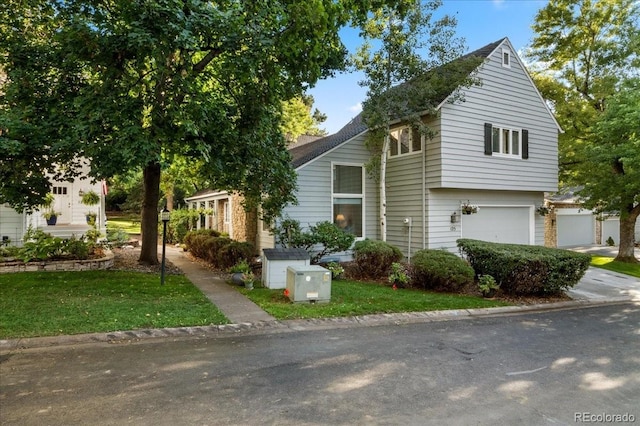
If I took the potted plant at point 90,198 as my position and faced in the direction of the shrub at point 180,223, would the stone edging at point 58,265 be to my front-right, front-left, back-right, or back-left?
back-right

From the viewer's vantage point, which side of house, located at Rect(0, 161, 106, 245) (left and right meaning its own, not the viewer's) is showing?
front

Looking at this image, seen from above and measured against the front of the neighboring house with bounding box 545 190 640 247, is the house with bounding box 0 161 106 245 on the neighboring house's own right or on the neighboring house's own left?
on the neighboring house's own right

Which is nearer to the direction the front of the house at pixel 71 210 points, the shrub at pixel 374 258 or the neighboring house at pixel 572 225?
the shrub

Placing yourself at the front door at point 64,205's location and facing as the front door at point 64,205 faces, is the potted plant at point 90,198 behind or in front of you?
in front

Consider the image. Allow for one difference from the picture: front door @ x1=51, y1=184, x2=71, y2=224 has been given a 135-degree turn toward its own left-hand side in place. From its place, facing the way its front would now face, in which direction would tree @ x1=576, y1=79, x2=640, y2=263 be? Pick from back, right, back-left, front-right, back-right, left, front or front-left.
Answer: right

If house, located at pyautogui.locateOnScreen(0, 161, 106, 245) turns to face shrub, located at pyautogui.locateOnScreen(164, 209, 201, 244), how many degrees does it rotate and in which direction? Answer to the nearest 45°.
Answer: approximately 90° to its left

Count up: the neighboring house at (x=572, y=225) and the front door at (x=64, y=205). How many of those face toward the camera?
2

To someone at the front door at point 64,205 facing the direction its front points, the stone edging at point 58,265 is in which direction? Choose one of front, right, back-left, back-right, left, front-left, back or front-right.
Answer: front

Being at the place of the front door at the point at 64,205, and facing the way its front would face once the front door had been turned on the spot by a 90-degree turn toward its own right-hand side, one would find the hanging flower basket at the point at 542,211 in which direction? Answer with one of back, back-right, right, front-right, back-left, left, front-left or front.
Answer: back-left

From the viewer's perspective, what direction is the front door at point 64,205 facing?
toward the camera

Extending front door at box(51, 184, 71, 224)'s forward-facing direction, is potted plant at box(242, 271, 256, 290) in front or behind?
in front

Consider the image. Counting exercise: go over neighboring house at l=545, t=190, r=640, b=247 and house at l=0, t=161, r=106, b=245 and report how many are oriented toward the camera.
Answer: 2

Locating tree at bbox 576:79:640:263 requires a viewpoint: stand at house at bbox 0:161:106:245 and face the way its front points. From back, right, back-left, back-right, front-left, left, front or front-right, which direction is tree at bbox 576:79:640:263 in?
front-left

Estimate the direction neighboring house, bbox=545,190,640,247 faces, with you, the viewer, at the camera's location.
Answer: facing the viewer

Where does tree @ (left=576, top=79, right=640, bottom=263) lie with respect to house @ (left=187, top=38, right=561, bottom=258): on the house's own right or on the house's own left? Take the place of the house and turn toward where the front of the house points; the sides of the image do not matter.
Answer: on the house's own left
